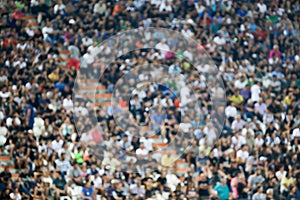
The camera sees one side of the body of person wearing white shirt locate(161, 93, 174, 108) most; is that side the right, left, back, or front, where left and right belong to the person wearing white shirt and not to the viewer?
front

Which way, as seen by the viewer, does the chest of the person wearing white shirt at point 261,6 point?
toward the camera

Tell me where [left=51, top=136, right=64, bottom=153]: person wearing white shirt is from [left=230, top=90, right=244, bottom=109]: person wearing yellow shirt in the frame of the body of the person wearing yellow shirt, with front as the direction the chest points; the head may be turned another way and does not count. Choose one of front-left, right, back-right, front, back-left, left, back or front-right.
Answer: right

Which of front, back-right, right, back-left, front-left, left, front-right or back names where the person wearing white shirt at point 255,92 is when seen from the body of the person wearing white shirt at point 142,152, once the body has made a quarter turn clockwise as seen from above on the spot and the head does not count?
back

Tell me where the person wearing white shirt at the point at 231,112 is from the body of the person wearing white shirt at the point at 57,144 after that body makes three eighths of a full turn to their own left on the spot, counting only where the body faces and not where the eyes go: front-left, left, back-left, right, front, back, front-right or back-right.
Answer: front-right

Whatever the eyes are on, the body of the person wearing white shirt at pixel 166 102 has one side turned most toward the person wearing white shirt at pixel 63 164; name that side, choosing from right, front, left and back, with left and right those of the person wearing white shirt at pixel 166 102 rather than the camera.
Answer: right

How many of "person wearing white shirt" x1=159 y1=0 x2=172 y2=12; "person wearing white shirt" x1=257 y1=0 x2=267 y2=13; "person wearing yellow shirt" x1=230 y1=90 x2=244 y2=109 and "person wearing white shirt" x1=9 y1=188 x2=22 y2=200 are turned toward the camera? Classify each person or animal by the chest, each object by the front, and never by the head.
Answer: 4

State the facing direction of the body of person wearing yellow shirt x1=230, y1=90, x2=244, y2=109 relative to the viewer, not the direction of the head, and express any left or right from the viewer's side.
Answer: facing the viewer

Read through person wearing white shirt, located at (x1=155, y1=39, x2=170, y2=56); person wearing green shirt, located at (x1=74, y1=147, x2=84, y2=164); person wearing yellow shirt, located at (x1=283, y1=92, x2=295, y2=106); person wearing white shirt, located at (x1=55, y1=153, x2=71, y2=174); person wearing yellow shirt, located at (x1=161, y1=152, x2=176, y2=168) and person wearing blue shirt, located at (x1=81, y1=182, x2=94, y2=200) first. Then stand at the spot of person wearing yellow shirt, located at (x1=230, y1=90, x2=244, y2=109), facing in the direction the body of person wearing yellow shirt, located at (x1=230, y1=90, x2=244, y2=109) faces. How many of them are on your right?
5

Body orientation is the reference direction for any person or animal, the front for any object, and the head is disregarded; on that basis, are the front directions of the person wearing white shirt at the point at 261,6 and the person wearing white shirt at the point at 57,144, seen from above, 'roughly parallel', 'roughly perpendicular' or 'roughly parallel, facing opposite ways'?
roughly parallel

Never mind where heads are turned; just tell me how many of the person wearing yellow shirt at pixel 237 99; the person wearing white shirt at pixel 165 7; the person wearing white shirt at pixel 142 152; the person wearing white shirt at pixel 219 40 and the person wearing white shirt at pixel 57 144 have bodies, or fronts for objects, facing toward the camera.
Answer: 5

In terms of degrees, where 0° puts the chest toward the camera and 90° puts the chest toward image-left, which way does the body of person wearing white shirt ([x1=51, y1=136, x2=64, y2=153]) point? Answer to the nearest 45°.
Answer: approximately 0°

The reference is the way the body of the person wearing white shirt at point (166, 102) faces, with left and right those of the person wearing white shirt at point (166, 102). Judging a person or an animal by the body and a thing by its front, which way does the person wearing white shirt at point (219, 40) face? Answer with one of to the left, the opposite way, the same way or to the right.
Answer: the same way

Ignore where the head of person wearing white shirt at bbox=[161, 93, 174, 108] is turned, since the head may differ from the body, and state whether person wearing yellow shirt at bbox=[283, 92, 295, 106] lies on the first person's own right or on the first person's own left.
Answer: on the first person's own left

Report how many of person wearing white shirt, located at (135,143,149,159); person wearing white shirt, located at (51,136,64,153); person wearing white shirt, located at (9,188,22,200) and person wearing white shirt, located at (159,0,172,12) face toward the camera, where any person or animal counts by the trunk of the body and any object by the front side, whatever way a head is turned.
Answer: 4

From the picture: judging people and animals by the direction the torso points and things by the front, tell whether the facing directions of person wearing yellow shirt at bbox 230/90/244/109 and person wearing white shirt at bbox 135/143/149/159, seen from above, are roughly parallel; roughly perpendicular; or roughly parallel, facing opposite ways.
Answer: roughly parallel
